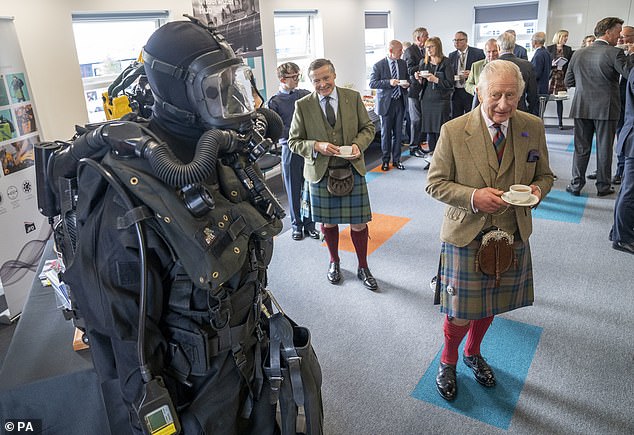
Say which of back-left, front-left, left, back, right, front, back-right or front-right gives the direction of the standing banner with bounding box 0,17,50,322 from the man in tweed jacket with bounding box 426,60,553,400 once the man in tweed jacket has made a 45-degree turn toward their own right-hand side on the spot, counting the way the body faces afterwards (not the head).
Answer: front-right

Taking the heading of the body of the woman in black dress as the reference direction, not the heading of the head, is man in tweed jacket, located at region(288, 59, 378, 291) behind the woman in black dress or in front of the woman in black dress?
in front

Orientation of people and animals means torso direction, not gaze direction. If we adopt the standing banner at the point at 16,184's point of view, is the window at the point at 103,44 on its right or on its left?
on its left

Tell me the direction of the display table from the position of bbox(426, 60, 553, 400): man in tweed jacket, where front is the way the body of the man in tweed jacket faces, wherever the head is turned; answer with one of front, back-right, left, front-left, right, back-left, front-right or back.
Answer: front-right

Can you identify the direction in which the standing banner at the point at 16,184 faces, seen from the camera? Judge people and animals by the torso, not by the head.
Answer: facing the viewer and to the right of the viewer

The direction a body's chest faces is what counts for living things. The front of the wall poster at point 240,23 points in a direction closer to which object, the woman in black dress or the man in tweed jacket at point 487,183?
the man in tweed jacket

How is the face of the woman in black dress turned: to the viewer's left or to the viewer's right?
to the viewer's left

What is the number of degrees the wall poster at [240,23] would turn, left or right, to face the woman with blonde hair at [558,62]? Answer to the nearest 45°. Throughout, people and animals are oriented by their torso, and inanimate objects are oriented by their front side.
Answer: approximately 90° to its left

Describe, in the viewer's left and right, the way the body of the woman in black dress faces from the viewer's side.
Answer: facing the viewer and to the left of the viewer

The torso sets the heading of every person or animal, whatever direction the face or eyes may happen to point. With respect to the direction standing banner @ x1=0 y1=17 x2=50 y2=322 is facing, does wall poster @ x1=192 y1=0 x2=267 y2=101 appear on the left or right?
on its left

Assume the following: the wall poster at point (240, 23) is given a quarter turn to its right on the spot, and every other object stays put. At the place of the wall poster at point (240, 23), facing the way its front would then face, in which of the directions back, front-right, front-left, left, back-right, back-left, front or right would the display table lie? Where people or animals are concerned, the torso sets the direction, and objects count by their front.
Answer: left

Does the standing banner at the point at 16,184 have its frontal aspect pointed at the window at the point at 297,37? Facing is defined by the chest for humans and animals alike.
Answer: no

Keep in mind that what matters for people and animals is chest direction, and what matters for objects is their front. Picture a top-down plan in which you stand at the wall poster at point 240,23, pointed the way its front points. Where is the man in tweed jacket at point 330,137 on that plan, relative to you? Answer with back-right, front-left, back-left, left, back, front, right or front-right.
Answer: front

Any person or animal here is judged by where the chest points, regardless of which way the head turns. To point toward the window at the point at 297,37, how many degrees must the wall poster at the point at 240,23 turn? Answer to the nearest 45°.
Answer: approximately 135° to its left

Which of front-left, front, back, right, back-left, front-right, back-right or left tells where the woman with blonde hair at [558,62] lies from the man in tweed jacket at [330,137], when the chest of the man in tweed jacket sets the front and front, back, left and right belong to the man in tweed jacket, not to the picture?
back-left

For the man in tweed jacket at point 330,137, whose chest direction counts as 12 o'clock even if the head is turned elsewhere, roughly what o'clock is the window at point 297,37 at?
The window is roughly at 6 o'clock from the man in tweed jacket.

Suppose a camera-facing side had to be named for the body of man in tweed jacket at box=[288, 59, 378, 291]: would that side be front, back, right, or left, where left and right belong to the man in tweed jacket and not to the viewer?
front

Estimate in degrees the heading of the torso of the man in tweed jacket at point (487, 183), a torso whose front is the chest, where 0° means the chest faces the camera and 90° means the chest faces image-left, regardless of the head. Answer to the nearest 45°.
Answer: approximately 0°

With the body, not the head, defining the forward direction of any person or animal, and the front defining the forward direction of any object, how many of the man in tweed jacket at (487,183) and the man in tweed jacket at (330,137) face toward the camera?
2

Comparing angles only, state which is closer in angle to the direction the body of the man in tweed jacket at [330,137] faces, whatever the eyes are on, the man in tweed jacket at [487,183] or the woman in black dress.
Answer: the man in tweed jacket

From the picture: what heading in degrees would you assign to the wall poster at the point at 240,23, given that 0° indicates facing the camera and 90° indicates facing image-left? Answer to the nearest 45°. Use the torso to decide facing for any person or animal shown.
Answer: approximately 0°

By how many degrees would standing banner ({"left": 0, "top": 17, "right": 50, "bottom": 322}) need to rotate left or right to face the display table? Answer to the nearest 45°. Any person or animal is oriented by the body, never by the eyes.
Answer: approximately 45° to its right

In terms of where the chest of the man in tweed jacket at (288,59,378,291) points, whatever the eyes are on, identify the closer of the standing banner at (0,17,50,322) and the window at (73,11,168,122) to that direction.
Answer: the standing banner

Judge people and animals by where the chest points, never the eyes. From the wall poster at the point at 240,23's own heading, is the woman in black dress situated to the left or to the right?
on its left
